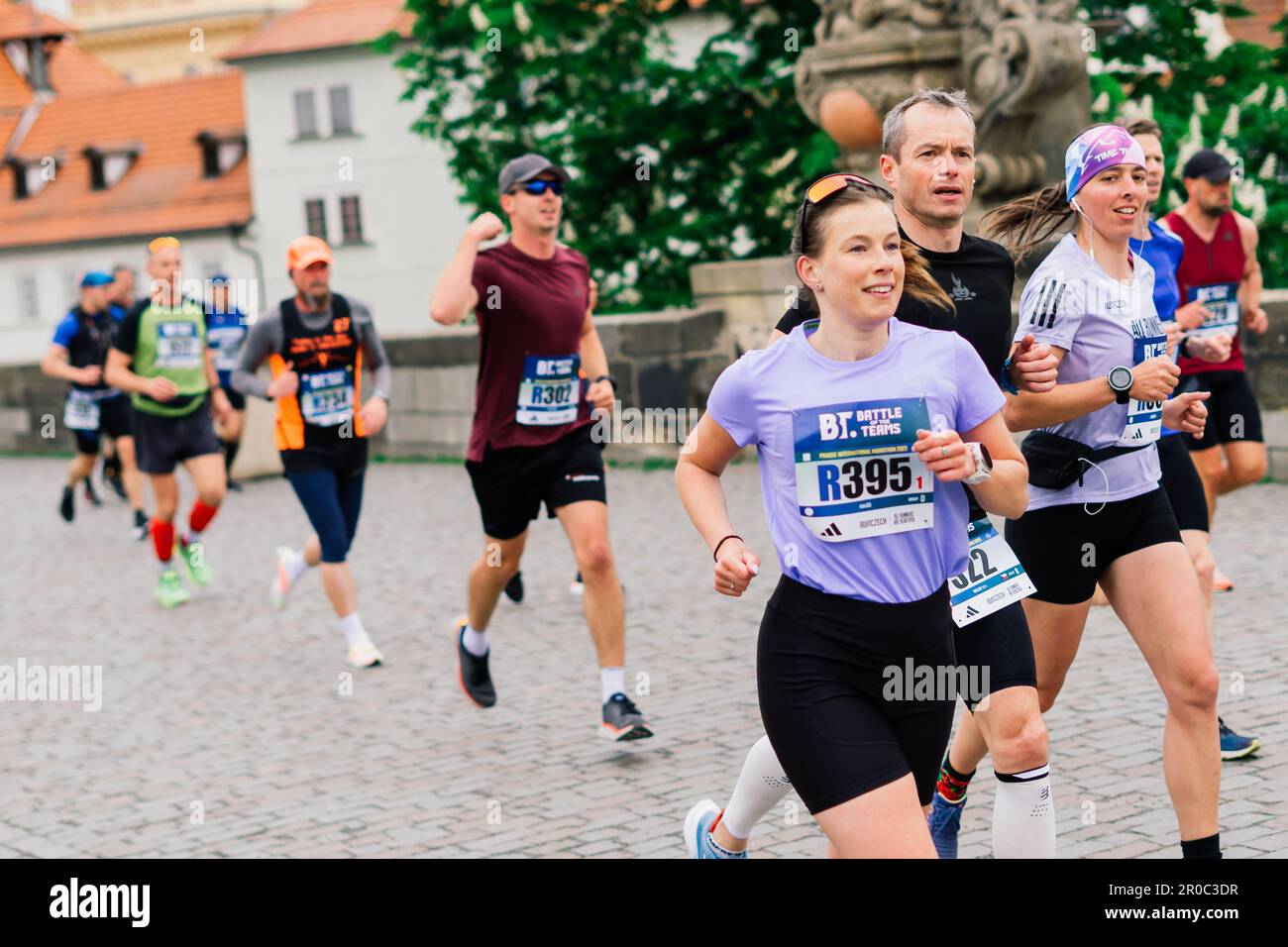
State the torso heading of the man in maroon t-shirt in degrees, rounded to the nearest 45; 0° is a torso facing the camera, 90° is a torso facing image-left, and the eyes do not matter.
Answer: approximately 315°

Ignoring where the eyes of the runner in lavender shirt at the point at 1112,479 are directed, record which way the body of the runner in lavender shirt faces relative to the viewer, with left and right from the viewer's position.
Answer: facing the viewer and to the right of the viewer

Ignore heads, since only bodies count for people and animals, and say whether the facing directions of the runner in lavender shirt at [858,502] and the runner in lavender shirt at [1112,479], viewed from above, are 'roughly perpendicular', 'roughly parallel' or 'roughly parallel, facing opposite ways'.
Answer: roughly parallel

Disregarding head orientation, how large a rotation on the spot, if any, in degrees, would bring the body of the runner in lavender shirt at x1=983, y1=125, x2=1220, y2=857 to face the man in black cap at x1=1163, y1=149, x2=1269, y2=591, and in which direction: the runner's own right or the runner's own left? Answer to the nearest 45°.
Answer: approximately 135° to the runner's own left

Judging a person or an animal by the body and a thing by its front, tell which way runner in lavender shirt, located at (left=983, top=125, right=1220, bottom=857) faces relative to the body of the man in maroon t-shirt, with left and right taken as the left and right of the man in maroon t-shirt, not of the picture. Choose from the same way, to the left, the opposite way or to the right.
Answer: the same way

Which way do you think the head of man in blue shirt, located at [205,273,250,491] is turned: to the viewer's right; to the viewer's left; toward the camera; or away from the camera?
toward the camera

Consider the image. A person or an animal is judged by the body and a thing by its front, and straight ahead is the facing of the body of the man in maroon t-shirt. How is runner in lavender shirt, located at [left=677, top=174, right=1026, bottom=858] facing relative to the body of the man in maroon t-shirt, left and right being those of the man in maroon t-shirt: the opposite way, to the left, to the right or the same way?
the same way

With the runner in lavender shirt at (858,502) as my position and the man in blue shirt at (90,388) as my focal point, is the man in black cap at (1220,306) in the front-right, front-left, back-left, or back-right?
front-right

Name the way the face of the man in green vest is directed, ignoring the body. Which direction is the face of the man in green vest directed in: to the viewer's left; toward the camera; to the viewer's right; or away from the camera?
toward the camera

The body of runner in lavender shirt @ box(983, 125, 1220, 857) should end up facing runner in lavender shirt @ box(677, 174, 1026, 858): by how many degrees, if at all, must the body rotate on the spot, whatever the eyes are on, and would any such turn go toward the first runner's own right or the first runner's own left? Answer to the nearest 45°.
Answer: approximately 90° to the first runner's own right

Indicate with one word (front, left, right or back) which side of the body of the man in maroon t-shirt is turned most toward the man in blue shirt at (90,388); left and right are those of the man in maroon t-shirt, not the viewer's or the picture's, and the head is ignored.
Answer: back

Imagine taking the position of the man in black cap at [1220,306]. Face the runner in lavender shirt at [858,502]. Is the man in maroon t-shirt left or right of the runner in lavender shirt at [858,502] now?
right

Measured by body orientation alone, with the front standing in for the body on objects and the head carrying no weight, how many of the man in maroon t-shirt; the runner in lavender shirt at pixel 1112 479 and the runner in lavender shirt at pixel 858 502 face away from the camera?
0

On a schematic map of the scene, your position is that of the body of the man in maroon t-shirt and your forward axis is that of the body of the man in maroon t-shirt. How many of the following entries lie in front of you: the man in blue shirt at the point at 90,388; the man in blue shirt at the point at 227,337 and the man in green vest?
0

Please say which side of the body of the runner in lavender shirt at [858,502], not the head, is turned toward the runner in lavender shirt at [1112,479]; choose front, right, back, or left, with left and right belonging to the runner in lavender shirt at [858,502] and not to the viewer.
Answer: left

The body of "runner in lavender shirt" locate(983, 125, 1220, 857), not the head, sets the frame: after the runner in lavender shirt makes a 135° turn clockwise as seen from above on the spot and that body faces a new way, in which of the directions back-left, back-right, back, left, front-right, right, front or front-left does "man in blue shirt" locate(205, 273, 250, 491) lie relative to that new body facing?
front-right

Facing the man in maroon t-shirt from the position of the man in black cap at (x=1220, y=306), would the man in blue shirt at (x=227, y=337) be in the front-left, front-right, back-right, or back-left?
front-right

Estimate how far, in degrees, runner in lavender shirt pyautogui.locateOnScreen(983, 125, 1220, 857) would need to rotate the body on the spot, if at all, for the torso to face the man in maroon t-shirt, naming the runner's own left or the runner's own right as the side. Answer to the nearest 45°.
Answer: approximately 180°

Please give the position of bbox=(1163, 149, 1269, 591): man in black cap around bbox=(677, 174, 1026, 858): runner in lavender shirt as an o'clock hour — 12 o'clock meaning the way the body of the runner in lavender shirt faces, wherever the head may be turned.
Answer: The man in black cap is roughly at 8 o'clock from the runner in lavender shirt.
